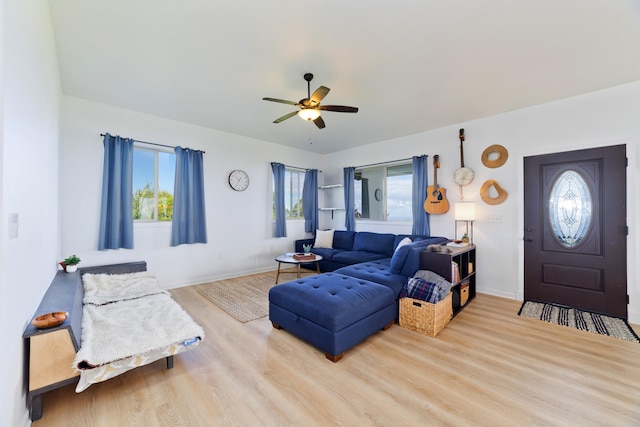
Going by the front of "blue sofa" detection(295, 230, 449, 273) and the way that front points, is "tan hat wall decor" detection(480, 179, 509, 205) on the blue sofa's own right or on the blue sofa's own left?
on the blue sofa's own left

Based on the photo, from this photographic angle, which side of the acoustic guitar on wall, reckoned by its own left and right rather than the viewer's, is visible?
front

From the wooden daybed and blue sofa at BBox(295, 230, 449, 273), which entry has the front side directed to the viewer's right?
the wooden daybed

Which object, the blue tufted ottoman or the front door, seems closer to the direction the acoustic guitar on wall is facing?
the blue tufted ottoman

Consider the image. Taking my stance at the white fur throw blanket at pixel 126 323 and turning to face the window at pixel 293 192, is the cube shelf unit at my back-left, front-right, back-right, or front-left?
front-right

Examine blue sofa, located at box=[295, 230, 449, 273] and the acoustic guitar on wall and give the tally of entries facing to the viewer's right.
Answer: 0

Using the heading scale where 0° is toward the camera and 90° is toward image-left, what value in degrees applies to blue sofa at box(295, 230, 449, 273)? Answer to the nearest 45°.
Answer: approximately 45°

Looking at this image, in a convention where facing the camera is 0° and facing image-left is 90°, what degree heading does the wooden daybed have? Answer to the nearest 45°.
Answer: approximately 270°

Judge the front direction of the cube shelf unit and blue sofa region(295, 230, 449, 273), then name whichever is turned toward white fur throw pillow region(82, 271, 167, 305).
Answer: the blue sofa

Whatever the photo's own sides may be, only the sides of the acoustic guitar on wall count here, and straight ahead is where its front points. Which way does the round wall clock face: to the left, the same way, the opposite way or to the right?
to the left

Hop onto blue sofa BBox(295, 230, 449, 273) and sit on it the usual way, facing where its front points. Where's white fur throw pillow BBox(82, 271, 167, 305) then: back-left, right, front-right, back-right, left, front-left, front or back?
front

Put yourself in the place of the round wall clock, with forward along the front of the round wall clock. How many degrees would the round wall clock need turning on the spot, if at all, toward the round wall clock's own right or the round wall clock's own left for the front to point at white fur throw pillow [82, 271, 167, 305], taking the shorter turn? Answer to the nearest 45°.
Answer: approximately 90° to the round wall clock's own right

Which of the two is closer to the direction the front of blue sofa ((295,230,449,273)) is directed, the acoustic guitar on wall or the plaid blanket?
the plaid blanket

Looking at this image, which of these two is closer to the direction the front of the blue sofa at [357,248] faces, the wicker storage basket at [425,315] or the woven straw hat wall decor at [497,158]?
the wicker storage basket

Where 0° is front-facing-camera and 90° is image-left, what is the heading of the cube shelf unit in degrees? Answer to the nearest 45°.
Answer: approximately 315°

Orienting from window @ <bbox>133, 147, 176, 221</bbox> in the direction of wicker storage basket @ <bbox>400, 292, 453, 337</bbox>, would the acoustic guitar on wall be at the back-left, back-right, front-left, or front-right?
front-left
